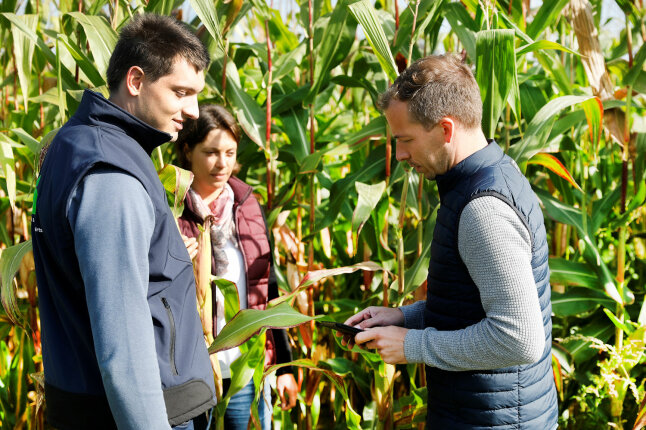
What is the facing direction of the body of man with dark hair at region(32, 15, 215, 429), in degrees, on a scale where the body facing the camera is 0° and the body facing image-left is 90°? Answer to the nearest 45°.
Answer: approximately 270°

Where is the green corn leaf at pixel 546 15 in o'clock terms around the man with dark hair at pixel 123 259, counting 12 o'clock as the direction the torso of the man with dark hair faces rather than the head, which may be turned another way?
The green corn leaf is roughly at 11 o'clock from the man with dark hair.

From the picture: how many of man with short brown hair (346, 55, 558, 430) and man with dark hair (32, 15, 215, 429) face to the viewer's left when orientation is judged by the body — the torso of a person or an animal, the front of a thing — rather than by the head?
1

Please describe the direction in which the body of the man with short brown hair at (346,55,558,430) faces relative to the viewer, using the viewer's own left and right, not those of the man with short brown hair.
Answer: facing to the left of the viewer

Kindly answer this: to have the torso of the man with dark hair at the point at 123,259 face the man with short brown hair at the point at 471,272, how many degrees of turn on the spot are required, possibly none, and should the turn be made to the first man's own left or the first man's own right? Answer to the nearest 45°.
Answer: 0° — they already face them

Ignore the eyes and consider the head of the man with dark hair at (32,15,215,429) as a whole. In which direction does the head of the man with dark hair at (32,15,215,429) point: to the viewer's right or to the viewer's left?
to the viewer's right

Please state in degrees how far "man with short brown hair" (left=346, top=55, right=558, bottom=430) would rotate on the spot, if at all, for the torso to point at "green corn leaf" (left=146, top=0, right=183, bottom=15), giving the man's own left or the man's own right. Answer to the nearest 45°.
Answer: approximately 45° to the man's own right

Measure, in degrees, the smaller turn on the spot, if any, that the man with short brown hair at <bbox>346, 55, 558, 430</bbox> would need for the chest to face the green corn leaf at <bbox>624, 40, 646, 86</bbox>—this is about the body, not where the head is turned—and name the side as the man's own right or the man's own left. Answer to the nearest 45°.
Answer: approximately 135° to the man's own right

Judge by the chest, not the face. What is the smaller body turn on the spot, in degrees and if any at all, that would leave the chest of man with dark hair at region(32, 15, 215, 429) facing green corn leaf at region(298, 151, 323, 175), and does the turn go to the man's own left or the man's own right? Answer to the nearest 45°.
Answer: approximately 45° to the man's own left
